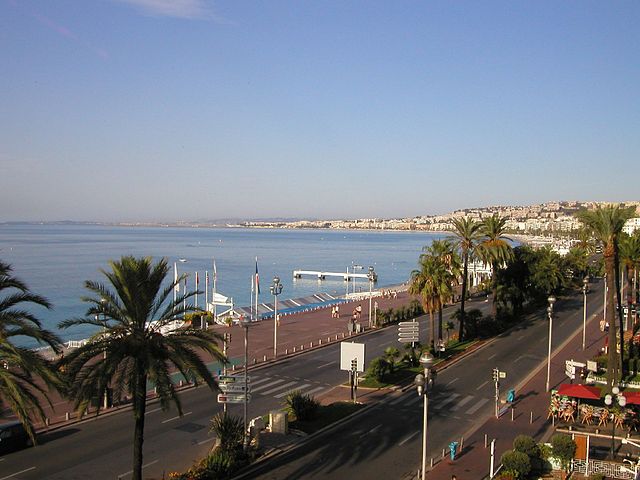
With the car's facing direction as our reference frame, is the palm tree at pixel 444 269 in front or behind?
behind

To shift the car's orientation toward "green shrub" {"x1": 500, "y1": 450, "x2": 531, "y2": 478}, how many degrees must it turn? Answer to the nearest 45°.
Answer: approximately 90° to its left

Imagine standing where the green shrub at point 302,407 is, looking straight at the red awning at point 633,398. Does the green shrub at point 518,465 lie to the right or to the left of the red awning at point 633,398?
right

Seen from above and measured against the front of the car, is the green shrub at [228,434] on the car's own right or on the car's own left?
on the car's own left

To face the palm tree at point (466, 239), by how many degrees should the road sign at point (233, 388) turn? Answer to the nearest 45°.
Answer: approximately 135° to its left

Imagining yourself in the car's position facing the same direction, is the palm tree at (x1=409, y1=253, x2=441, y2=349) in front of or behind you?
behind

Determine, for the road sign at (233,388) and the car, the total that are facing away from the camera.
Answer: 0

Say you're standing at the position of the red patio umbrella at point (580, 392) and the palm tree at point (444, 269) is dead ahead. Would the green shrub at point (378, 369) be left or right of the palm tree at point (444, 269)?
left

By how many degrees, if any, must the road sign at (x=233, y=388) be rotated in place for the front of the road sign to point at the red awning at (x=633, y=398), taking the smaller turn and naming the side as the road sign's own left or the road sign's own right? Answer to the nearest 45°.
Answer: approximately 90° to the road sign's own left

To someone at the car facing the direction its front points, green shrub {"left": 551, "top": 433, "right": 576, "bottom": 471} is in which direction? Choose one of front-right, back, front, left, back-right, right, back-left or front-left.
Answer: left

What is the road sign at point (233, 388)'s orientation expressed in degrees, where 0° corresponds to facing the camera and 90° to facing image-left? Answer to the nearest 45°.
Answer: approximately 0°

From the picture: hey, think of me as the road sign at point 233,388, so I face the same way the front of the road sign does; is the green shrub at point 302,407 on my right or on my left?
on my left

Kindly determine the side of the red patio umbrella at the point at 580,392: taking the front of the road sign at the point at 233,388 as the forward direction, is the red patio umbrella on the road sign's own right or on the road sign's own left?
on the road sign's own left
